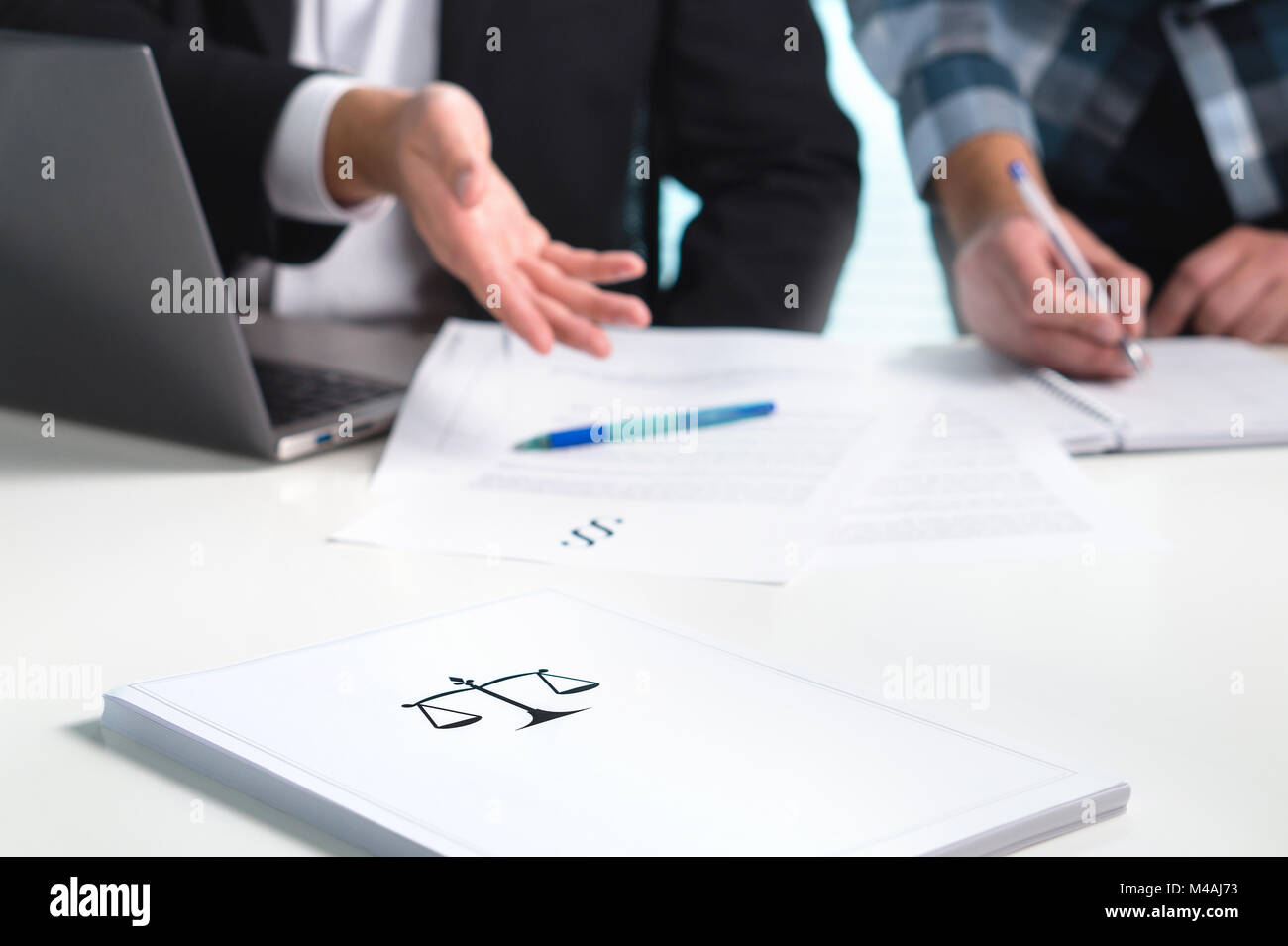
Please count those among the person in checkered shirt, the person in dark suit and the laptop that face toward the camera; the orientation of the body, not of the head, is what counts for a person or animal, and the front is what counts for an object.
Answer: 2

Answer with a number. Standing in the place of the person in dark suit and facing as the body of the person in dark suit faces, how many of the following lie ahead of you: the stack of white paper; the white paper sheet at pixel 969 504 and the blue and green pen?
3

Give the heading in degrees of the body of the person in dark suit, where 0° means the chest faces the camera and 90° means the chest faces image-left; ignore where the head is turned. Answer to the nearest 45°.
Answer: approximately 0°

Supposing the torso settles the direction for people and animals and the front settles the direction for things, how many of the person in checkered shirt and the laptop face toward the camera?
1

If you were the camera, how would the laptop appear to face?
facing away from the viewer and to the right of the viewer

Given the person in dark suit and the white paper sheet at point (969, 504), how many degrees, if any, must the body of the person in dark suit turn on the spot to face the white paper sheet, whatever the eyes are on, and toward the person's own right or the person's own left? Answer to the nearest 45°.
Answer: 0° — they already face it
